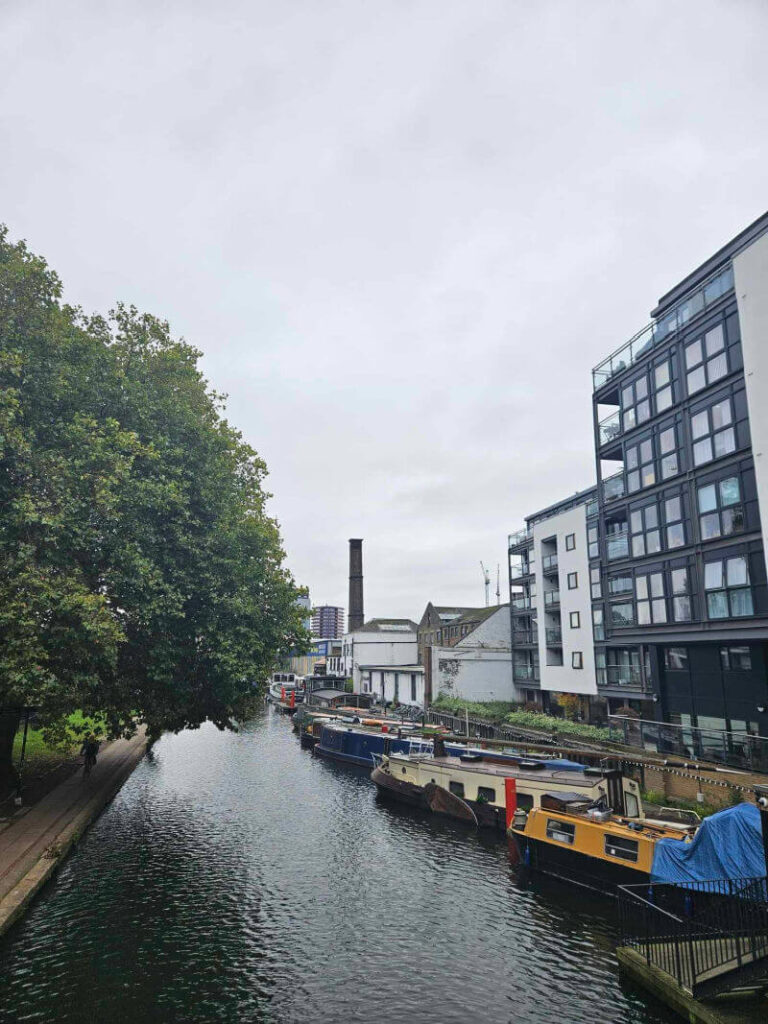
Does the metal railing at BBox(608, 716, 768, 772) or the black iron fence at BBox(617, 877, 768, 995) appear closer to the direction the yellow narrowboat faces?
the metal railing

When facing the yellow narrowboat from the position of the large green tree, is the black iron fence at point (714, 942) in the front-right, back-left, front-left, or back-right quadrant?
front-right

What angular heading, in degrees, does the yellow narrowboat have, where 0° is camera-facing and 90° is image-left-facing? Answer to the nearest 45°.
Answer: approximately 135°

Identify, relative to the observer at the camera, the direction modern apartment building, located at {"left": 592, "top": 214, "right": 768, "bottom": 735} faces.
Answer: facing the viewer and to the left of the viewer

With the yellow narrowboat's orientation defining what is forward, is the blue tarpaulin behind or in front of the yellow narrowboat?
behind

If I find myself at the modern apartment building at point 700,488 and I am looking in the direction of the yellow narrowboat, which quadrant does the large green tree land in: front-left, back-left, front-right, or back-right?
front-right

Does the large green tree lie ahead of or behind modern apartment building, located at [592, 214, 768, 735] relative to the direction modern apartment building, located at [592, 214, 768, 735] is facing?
ahead

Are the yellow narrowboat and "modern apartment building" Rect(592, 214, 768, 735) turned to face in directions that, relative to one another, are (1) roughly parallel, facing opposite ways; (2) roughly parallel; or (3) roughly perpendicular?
roughly perpendicular

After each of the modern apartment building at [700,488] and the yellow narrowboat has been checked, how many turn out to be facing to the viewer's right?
0

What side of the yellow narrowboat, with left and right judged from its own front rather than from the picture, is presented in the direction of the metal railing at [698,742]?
right

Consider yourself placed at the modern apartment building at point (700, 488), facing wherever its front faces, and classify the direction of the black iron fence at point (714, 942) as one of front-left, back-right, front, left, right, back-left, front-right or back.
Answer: front-left

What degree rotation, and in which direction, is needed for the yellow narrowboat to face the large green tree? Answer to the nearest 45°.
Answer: approximately 45° to its left

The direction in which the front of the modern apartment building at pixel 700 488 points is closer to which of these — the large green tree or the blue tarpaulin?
the large green tree

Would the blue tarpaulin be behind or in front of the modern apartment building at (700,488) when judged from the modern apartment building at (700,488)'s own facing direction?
in front
